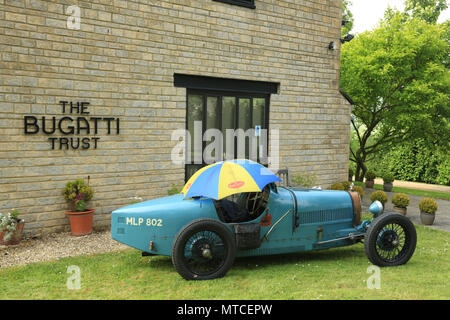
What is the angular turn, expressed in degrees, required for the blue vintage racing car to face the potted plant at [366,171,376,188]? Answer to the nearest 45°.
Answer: approximately 90° to its left

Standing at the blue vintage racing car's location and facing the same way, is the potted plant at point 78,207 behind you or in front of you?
behind

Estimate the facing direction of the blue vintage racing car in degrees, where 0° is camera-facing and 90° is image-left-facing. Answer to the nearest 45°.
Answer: approximately 270°

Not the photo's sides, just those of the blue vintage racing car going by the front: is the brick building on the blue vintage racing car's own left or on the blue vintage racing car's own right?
on the blue vintage racing car's own left

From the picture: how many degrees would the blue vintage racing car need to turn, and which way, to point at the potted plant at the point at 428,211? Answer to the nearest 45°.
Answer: approximately 45° to its left

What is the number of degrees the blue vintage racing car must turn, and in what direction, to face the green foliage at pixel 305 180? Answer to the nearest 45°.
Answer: approximately 90° to its left

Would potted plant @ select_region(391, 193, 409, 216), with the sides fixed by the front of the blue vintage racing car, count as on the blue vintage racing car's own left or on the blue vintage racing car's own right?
on the blue vintage racing car's own left

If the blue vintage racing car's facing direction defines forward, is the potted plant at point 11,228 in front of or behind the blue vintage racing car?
behind
